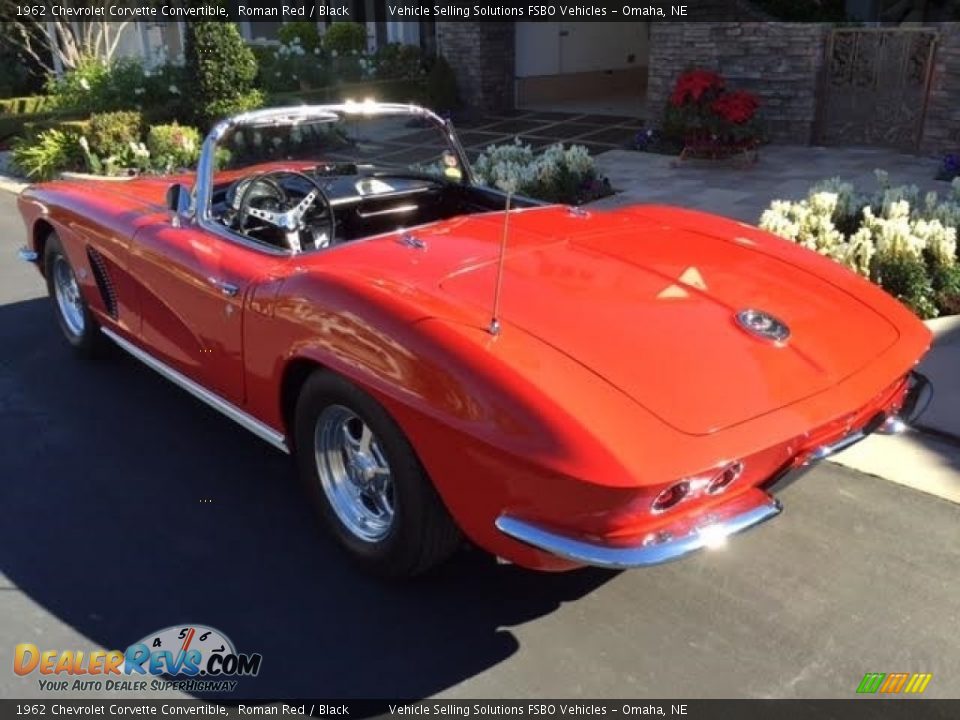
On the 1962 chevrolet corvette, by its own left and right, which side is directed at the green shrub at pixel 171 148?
front

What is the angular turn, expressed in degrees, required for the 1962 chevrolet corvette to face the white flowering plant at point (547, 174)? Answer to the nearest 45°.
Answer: approximately 45° to its right

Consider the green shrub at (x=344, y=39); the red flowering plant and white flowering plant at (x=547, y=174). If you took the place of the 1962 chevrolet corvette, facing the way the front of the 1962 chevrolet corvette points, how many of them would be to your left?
0

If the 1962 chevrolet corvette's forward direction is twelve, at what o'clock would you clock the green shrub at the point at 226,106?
The green shrub is roughly at 1 o'clock from the 1962 chevrolet corvette.

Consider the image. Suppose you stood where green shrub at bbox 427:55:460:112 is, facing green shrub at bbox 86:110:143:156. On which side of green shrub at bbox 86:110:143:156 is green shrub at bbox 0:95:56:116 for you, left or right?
right

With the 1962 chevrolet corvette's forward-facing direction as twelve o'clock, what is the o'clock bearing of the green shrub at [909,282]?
The green shrub is roughly at 3 o'clock from the 1962 chevrolet corvette.

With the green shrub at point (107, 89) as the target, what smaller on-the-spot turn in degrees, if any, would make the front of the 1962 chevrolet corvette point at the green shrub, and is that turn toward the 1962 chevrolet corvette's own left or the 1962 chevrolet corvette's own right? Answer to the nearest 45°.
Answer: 0° — it already faces it

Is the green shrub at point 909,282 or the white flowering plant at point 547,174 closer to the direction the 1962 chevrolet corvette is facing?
the white flowering plant

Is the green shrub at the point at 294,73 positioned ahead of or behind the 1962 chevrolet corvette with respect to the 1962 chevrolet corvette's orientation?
ahead

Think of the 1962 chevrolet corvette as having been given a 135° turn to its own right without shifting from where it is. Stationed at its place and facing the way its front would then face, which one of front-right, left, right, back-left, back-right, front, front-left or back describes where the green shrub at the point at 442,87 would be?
left

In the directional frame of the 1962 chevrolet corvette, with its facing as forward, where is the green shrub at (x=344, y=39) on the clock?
The green shrub is roughly at 1 o'clock from the 1962 chevrolet corvette.

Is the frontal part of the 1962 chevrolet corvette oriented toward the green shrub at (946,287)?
no

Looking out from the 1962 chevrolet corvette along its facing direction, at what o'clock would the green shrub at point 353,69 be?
The green shrub is roughly at 1 o'clock from the 1962 chevrolet corvette.

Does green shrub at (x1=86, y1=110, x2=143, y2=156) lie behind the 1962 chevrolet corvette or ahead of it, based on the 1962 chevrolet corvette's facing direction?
ahead

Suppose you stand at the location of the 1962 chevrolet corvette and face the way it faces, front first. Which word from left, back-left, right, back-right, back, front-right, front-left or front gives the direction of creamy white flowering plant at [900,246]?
right

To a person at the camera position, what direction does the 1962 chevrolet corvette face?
facing away from the viewer and to the left of the viewer

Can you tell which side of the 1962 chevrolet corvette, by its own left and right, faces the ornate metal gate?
right
